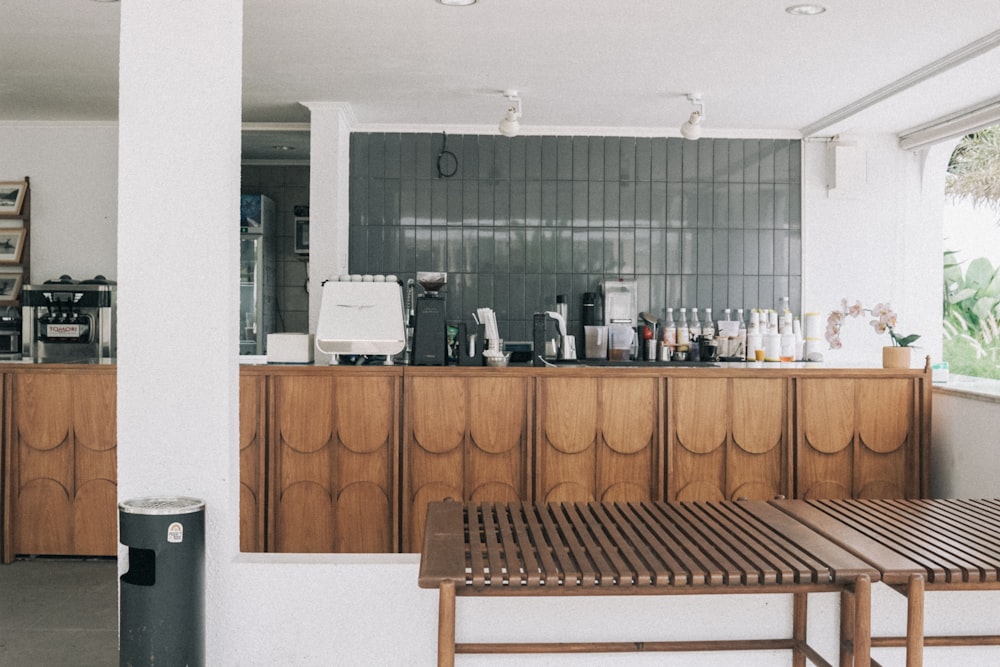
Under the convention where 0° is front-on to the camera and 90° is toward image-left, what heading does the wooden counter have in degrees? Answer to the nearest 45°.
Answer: approximately 0°

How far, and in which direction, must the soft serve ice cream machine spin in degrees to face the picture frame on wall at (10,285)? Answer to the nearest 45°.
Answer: approximately 135° to its right

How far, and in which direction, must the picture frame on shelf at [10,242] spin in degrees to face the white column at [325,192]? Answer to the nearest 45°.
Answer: approximately 45° to its left

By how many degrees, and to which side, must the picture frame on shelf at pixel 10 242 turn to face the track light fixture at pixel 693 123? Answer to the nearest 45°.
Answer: approximately 45° to its left

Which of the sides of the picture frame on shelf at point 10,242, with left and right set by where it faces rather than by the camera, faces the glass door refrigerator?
left

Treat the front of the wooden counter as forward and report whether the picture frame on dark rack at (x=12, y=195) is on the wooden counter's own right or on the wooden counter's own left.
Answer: on the wooden counter's own right

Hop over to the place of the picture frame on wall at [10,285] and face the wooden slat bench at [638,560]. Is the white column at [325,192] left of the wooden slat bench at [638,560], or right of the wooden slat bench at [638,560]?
left

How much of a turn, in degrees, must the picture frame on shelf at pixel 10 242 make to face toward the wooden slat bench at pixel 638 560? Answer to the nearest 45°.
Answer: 0° — it already faces it

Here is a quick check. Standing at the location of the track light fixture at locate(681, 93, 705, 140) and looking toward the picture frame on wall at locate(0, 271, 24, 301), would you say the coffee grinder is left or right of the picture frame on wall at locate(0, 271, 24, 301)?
left
